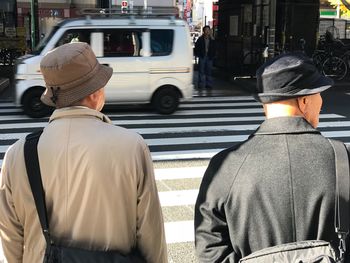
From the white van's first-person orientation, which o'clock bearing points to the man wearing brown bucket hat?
The man wearing brown bucket hat is roughly at 9 o'clock from the white van.

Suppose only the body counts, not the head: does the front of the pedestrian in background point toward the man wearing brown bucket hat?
yes

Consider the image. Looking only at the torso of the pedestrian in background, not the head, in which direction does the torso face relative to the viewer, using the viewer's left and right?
facing the viewer

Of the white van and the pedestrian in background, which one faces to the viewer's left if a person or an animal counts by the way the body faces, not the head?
the white van

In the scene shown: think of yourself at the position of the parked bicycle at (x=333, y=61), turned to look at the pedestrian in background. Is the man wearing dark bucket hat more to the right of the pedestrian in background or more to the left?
left

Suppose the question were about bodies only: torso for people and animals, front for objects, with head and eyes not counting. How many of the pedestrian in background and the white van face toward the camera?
1

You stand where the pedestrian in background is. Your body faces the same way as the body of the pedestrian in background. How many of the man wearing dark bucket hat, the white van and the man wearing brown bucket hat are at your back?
0

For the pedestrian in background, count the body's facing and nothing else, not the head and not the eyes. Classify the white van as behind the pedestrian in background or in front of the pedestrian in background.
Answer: in front

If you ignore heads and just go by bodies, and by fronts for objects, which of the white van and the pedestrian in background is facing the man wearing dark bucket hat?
the pedestrian in background

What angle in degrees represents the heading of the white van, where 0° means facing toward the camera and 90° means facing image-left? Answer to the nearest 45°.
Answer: approximately 90°

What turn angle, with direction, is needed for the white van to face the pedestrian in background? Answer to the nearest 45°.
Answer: approximately 135° to its right

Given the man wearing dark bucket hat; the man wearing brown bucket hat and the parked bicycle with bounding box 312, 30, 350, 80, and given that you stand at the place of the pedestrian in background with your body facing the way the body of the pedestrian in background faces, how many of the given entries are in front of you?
2

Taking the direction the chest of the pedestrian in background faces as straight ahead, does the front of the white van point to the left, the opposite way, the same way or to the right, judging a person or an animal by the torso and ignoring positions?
to the right

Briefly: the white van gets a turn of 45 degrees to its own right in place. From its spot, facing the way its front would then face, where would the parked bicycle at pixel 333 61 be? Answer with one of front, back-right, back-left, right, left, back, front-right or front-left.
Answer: right
